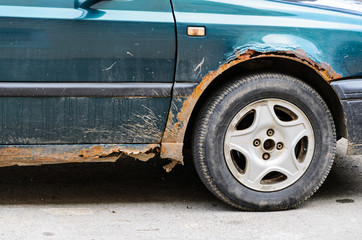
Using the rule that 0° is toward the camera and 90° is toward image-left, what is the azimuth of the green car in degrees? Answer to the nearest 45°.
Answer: approximately 270°
